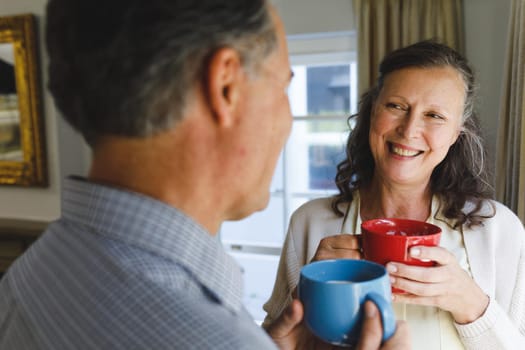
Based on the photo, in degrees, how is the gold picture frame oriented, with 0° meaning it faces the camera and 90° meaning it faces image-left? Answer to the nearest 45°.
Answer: approximately 0°

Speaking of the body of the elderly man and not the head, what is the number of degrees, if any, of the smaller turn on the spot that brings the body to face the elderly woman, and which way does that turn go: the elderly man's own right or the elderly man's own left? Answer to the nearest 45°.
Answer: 0° — they already face them

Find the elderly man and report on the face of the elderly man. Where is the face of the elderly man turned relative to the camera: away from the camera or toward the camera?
away from the camera

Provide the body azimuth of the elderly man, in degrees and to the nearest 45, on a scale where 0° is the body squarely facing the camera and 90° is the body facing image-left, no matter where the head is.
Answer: approximately 225°

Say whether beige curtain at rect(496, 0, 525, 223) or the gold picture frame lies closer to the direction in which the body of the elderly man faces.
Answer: the beige curtain

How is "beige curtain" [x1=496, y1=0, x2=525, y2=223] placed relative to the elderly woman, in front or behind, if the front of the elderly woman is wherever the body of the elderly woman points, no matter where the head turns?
behind

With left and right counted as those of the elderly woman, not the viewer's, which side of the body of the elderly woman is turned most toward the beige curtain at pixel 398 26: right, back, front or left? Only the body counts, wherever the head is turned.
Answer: back
